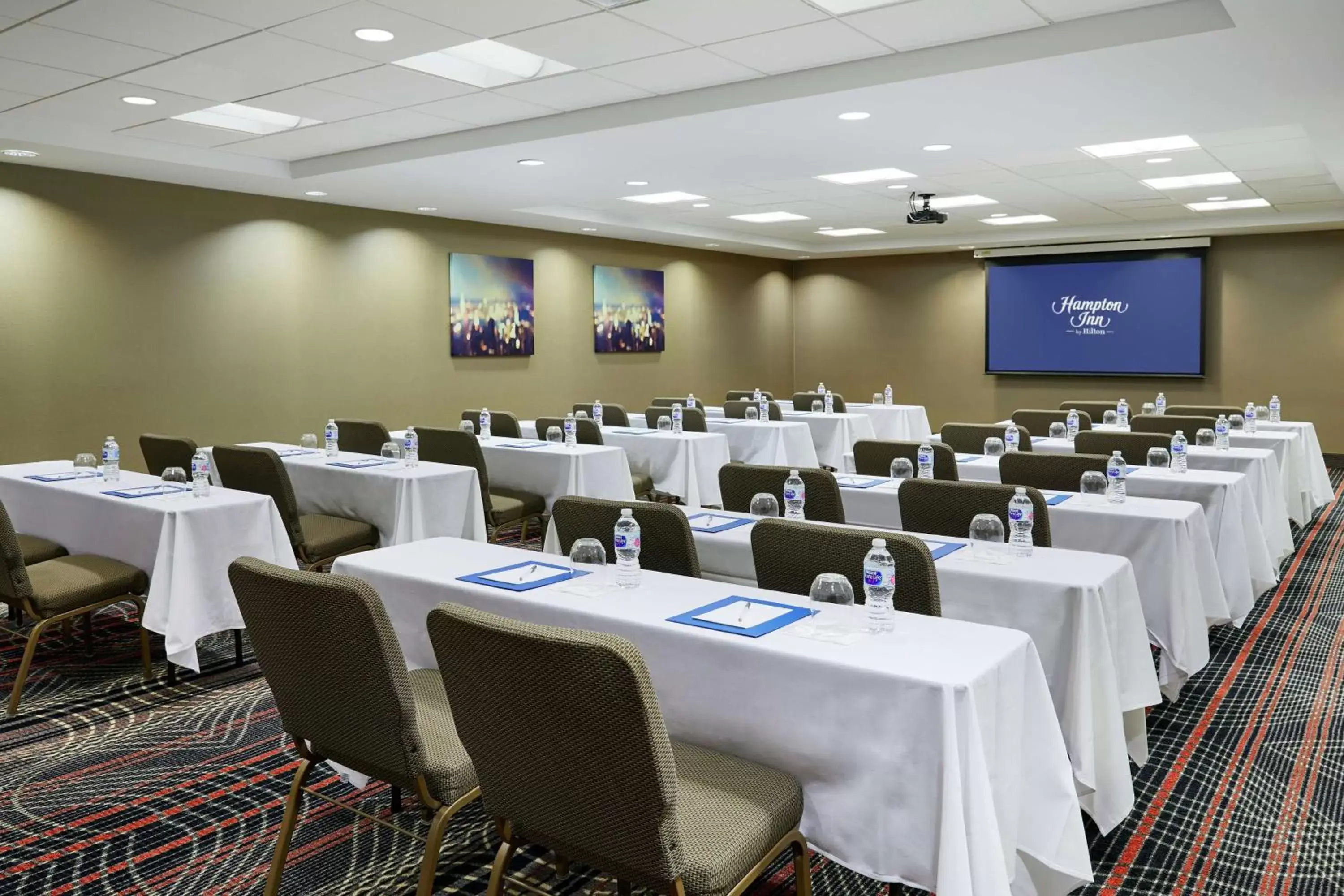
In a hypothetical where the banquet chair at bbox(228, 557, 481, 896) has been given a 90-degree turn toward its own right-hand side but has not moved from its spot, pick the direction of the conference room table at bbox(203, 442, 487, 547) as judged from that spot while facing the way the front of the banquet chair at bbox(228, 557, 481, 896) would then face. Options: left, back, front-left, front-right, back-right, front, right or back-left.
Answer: back-left

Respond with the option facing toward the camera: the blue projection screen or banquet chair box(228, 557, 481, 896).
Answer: the blue projection screen

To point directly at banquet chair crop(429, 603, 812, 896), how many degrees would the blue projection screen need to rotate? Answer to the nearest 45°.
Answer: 0° — it already faces it

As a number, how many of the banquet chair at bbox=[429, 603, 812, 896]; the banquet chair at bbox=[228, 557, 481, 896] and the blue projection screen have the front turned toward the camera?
1

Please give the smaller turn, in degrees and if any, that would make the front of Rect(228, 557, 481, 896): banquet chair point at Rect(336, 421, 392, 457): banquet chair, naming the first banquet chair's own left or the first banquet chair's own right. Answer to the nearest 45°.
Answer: approximately 45° to the first banquet chair's own left

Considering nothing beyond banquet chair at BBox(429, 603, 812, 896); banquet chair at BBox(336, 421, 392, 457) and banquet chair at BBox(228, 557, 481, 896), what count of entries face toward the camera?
0

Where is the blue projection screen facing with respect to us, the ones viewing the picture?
facing the viewer

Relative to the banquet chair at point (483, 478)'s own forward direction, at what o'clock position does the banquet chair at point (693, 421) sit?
the banquet chair at point (693, 421) is roughly at 12 o'clock from the banquet chair at point (483, 478).

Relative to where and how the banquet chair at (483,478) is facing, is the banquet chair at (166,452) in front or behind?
behind

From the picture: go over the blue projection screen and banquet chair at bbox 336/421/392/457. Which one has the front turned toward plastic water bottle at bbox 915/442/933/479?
the blue projection screen

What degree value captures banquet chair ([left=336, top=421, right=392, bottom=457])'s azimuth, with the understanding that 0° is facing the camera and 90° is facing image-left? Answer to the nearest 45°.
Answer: approximately 225°

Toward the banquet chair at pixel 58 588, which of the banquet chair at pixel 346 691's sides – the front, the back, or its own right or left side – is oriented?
left

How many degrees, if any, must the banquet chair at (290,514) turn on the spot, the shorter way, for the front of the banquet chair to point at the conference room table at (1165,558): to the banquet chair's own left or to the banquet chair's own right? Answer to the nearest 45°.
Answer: approximately 90° to the banquet chair's own right

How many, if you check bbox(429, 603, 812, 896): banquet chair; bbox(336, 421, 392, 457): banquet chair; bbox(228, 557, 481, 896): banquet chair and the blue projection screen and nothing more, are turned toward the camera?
1

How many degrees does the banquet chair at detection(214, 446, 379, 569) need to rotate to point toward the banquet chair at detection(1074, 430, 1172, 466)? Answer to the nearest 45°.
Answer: approximately 45° to its right

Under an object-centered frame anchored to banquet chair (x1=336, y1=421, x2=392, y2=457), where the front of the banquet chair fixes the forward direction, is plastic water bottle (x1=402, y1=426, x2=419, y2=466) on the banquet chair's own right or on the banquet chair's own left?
on the banquet chair's own right

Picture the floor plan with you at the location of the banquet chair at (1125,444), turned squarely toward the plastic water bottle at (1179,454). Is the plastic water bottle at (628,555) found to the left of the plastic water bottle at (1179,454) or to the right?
right

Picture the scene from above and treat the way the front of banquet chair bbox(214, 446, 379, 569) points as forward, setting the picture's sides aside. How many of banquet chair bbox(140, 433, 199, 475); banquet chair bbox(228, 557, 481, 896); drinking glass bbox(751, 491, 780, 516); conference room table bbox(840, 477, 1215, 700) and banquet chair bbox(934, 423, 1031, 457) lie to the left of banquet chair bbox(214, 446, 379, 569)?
1

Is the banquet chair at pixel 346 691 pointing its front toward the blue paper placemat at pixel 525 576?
yes

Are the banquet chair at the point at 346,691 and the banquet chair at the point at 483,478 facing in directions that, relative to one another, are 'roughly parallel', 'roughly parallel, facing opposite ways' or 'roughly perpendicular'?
roughly parallel

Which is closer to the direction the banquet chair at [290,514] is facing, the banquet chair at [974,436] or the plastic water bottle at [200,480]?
the banquet chair

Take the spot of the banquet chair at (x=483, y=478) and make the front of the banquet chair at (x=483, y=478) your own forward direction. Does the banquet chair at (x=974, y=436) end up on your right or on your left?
on your right

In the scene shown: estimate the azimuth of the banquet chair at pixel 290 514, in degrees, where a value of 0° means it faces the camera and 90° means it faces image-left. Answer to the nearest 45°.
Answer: approximately 225°
